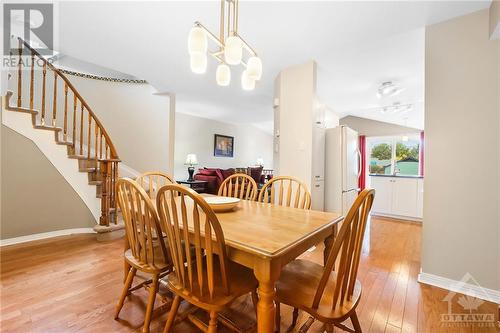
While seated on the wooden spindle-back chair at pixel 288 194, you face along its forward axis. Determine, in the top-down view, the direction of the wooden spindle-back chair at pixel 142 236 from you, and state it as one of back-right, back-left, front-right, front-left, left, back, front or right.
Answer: front

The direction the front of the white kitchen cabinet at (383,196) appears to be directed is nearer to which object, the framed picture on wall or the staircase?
the staircase

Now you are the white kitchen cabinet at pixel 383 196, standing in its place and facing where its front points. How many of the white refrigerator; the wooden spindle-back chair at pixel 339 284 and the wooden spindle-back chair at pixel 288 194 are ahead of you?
3

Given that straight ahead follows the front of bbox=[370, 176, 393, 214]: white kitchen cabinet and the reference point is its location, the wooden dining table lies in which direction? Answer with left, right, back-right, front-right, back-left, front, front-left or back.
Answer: front

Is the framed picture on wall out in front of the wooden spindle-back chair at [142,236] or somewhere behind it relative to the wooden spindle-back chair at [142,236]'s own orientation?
in front

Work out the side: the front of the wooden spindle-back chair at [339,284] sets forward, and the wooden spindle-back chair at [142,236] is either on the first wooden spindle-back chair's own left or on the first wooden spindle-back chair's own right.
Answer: on the first wooden spindle-back chair's own left

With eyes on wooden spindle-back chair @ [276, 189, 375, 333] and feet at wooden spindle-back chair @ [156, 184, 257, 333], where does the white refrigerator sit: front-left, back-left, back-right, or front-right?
front-left

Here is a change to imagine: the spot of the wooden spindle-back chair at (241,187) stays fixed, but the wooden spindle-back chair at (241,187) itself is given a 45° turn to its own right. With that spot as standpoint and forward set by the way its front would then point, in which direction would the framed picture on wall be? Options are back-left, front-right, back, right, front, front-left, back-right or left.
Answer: right

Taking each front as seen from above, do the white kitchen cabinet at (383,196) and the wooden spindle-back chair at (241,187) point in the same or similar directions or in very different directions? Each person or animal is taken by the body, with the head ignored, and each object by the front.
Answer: same or similar directions

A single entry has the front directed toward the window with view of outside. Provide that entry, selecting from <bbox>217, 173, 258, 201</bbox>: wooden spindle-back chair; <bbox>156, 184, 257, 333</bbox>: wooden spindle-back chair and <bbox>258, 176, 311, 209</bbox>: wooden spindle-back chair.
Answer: <bbox>156, 184, 257, 333</bbox>: wooden spindle-back chair

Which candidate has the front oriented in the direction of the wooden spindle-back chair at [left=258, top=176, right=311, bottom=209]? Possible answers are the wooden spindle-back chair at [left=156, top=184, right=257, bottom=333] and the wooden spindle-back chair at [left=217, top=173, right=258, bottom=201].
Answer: the wooden spindle-back chair at [left=156, top=184, right=257, bottom=333]

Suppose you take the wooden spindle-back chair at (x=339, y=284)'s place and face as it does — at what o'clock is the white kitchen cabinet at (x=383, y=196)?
The white kitchen cabinet is roughly at 2 o'clock from the wooden spindle-back chair.

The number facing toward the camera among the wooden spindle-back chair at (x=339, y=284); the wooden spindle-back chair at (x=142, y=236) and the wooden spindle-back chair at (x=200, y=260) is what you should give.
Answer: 0

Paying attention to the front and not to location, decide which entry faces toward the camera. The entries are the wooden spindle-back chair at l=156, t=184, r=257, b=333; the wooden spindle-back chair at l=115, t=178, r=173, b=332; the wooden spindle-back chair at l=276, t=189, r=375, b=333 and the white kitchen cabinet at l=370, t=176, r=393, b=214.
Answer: the white kitchen cabinet

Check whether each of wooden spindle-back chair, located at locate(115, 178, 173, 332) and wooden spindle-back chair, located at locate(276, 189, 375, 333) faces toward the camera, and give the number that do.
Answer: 0

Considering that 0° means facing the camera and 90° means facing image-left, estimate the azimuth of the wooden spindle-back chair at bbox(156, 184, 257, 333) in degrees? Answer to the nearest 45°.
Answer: approximately 225°
